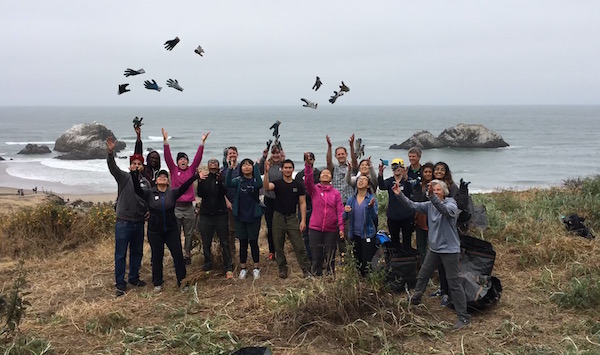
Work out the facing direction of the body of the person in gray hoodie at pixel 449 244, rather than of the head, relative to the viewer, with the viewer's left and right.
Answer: facing the viewer and to the left of the viewer

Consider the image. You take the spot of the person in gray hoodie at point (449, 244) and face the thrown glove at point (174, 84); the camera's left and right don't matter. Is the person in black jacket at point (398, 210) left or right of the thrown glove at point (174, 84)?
right

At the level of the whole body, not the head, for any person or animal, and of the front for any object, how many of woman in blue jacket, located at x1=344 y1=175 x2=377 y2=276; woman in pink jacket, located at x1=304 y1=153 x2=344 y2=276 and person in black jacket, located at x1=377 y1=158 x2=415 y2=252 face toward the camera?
3

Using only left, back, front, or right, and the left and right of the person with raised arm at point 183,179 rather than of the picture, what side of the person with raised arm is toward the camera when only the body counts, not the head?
front

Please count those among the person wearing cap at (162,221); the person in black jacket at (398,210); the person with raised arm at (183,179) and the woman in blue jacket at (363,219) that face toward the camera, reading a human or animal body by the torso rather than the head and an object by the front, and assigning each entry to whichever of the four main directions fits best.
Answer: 4

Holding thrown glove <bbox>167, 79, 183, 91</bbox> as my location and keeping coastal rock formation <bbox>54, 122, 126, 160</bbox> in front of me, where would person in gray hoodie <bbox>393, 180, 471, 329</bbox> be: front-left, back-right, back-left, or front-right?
back-right

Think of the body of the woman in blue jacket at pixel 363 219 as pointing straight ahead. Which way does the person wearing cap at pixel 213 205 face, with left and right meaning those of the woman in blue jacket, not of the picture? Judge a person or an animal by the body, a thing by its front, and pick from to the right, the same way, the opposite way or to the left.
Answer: the same way

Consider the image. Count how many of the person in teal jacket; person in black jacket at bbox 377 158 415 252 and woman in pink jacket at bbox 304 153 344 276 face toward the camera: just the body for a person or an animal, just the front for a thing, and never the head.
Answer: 3

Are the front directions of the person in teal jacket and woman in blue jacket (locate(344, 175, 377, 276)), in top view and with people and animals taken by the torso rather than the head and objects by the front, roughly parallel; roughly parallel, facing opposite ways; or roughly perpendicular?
roughly parallel

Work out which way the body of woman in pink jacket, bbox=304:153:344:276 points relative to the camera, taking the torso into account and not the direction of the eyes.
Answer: toward the camera

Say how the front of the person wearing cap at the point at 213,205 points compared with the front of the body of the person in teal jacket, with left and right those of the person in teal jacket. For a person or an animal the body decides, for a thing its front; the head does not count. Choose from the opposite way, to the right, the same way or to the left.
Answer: the same way

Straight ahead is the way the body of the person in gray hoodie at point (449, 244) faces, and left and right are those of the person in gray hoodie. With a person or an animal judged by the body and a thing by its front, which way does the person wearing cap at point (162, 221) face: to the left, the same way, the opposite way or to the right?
to the left

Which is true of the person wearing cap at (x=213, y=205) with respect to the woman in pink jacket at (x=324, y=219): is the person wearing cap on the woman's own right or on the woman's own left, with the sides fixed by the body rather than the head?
on the woman's own right

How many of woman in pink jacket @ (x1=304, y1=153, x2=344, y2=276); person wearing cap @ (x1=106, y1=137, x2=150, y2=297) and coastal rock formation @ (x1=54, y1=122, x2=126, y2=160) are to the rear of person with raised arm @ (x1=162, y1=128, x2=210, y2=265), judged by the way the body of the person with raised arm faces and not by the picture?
1

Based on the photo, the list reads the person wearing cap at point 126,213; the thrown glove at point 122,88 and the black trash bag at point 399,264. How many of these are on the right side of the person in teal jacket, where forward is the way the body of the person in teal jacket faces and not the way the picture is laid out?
2

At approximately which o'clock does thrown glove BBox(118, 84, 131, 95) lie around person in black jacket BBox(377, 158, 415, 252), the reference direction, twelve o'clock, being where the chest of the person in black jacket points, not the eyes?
The thrown glove is roughly at 3 o'clock from the person in black jacket.

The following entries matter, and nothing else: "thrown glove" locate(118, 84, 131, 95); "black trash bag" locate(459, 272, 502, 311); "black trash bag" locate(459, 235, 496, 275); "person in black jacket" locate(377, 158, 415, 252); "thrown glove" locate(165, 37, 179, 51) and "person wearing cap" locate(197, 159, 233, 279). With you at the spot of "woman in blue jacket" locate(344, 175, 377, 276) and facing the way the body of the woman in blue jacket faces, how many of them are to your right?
3

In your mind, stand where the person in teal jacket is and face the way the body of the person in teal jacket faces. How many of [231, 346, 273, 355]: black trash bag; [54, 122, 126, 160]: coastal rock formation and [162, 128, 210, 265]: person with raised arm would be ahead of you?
1
